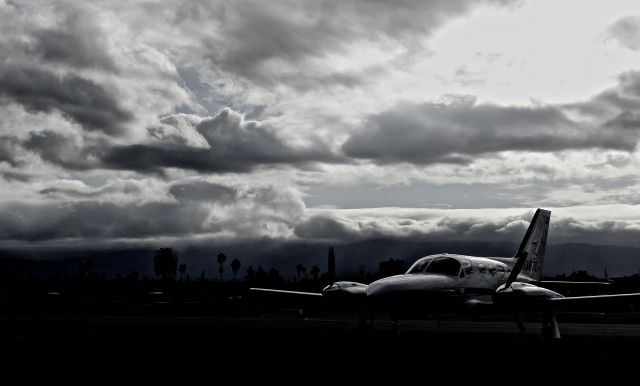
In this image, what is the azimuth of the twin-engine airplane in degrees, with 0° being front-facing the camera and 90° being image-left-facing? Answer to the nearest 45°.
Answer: approximately 45°
